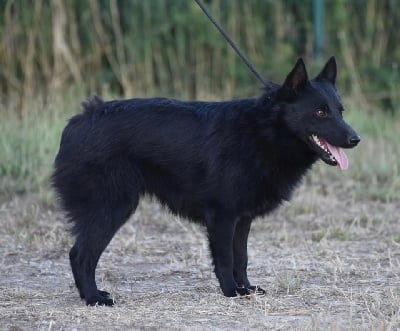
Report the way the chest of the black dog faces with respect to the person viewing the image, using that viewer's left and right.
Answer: facing to the right of the viewer
